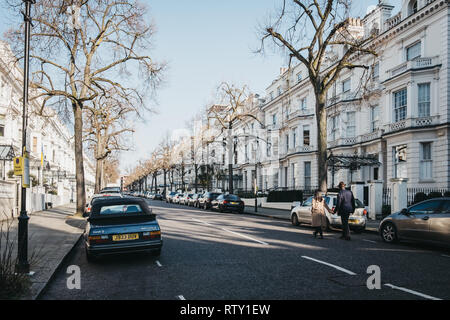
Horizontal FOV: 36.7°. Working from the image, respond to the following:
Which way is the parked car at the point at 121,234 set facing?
away from the camera

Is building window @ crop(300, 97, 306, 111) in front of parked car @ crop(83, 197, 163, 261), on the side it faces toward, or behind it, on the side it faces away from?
in front

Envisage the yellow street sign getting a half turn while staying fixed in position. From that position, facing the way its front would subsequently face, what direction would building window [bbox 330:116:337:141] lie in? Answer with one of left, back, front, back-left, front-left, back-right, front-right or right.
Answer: front-right

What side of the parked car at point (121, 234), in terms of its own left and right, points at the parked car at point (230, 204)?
front

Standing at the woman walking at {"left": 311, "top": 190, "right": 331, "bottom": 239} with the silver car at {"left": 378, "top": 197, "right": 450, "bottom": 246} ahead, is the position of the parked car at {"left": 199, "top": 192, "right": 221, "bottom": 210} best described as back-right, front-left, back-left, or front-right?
back-left

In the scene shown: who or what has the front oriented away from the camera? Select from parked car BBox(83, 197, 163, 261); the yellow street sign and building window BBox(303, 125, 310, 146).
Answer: the parked car

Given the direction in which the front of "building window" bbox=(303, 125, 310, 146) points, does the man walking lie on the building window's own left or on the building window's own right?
on the building window's own left
